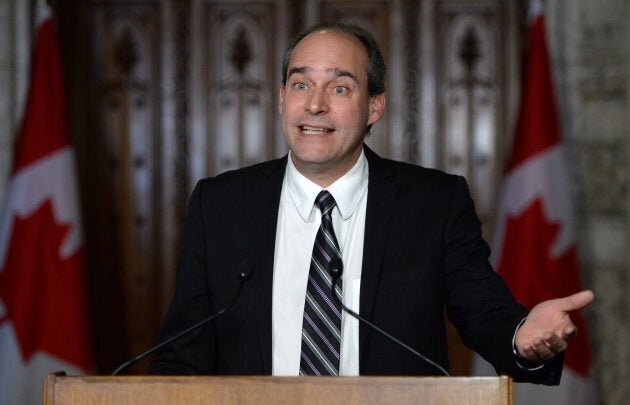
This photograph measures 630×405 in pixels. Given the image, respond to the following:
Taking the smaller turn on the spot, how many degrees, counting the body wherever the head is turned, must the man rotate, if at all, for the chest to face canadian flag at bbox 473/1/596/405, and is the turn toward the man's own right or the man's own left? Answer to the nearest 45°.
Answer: approximately 135° to the man's own left

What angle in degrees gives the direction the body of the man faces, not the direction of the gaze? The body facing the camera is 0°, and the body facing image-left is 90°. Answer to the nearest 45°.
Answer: approximately 0°

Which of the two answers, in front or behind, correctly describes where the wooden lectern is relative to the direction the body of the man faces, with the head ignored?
in front

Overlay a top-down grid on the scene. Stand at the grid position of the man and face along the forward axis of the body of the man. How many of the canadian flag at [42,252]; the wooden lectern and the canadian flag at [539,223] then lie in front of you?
1

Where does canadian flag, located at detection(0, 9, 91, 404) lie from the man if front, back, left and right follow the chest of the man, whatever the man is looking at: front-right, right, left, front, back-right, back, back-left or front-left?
back-right
